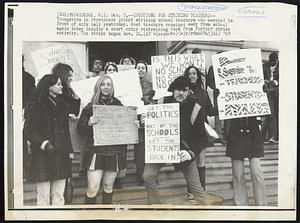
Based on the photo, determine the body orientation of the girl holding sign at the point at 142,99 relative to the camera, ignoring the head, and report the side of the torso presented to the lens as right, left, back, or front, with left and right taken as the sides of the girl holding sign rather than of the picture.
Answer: front

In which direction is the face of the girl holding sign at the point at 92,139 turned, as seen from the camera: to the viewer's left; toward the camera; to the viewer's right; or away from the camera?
toward the camera

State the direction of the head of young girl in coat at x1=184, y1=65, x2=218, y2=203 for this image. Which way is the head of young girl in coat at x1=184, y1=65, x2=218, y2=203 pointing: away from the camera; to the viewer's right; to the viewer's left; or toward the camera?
toward the camera

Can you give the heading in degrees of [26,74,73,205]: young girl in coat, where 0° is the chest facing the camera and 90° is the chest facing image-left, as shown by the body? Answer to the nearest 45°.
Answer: approximately 315°

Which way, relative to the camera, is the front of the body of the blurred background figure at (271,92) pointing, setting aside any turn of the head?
toward the camera
